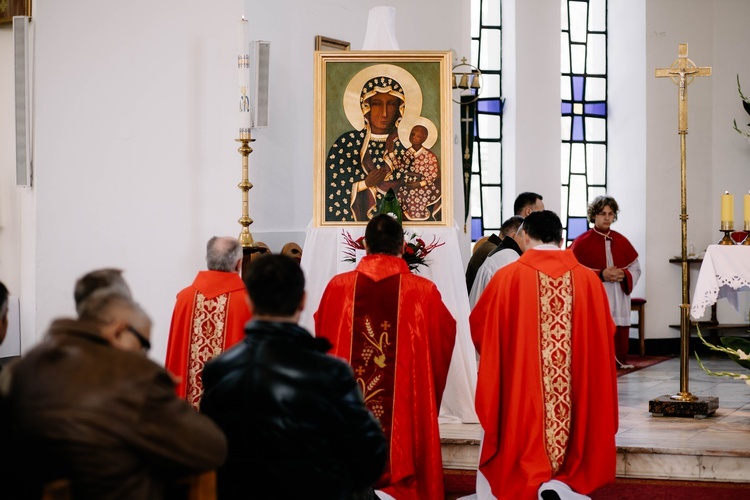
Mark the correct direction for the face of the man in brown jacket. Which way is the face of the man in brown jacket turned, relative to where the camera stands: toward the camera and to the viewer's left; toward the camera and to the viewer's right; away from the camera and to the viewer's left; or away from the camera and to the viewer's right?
away from the camera and to the viewer's right

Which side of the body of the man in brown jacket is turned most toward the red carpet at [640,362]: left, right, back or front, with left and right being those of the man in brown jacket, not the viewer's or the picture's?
front

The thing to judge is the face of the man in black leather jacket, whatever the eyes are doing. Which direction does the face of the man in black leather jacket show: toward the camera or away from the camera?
away from the camera

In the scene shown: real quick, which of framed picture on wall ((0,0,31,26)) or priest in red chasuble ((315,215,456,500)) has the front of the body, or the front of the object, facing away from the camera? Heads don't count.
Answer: the priest in red chasuble

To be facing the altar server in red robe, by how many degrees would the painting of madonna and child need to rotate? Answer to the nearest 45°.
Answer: approximately 135° to its left

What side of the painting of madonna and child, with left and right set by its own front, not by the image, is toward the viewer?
front

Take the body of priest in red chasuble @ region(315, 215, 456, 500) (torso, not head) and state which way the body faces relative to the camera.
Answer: away from the camera

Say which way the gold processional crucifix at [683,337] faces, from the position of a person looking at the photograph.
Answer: facing the viewer

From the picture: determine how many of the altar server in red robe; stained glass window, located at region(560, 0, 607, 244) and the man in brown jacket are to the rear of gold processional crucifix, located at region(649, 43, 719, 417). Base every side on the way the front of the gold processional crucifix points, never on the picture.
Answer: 2

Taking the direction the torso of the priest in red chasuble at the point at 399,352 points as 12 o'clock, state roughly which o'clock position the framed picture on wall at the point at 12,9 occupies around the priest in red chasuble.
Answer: The framed picture on wall is roughly at 10 o'clock from the priest in red chasuble.

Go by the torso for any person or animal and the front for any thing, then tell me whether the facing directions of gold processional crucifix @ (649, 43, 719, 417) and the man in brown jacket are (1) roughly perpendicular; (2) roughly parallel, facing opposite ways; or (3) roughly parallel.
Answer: roughly parallel, facing opposite ways

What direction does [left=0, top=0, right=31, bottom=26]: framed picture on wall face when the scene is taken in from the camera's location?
facing the viewer and to the right of the viewer
